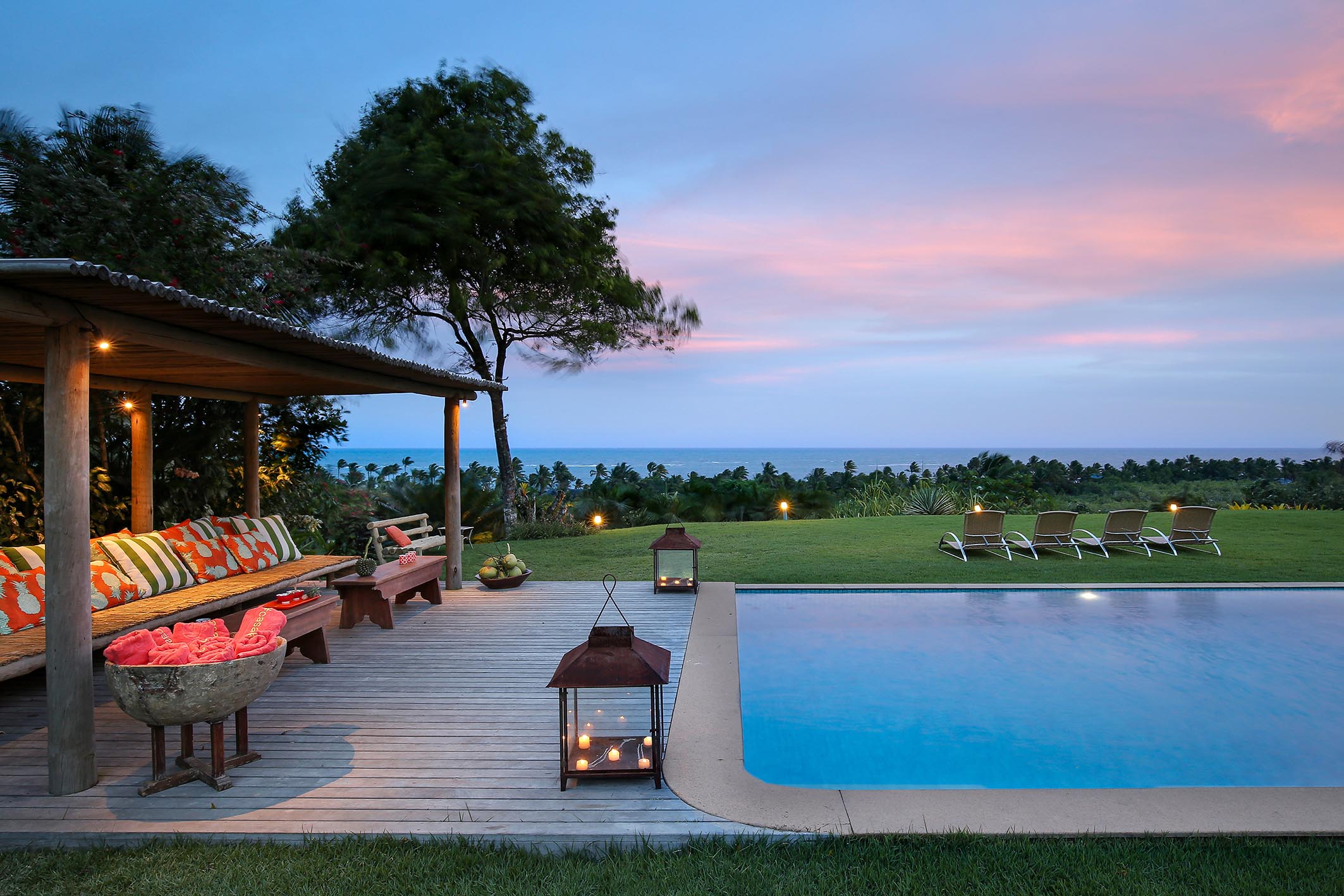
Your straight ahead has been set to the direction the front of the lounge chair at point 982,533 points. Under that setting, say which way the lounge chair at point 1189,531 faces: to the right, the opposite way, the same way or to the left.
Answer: the same way

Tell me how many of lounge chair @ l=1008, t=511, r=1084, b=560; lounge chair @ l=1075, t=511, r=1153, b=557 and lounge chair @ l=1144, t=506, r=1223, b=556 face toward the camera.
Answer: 0

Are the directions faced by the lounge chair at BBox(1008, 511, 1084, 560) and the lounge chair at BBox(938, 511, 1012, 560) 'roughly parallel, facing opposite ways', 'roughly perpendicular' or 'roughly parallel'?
roughly parallel

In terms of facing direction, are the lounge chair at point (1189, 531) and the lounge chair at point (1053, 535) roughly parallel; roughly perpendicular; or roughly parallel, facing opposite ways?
roughly parallel

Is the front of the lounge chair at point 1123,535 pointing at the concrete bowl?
no

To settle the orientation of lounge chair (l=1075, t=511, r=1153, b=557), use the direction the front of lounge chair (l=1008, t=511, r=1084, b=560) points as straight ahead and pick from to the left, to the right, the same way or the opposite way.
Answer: the same way

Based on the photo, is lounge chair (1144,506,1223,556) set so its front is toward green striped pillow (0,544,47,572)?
no

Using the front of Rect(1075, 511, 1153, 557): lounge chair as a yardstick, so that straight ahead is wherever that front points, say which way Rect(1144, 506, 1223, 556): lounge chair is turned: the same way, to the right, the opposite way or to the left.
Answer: the same way
